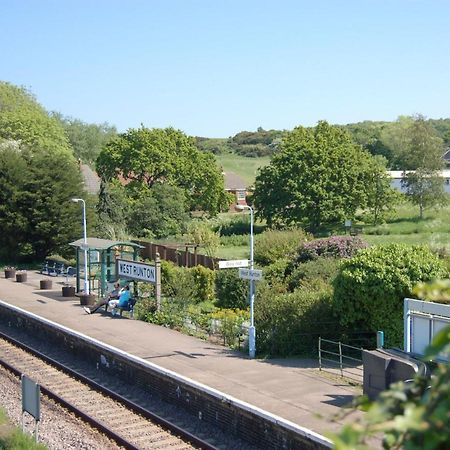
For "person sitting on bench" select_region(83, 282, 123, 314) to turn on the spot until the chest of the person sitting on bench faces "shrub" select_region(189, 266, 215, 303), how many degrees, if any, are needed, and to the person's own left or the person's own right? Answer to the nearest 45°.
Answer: approximately 180°

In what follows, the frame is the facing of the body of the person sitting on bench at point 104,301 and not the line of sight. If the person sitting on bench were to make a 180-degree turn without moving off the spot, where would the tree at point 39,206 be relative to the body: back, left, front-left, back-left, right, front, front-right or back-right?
front-left

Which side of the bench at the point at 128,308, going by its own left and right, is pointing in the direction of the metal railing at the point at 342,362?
left

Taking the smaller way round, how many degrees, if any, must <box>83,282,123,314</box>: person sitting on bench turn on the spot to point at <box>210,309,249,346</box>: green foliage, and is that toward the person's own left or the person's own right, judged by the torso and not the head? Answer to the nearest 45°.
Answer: approximately 90° to the person's own left

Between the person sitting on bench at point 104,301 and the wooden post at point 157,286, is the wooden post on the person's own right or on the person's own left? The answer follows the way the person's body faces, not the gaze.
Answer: on the person's own left

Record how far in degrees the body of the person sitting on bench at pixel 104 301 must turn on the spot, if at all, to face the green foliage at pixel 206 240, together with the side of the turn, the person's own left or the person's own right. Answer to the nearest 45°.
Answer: approximately 135° to the person's own right

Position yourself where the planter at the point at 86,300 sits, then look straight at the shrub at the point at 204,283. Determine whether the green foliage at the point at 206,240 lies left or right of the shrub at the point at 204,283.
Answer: left

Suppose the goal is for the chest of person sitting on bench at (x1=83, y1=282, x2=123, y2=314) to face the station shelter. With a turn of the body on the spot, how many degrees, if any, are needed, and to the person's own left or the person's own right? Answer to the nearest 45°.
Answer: approximately 135° to the person's own right

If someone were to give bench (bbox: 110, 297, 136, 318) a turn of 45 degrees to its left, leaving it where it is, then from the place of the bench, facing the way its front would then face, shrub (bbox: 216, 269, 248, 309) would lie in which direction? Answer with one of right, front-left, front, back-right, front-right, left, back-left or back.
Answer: back-left

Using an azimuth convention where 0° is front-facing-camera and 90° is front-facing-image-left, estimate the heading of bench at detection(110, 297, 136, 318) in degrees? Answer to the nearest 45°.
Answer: approximately 45°

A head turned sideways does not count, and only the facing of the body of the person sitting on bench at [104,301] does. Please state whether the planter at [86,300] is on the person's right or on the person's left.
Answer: on the person's right
